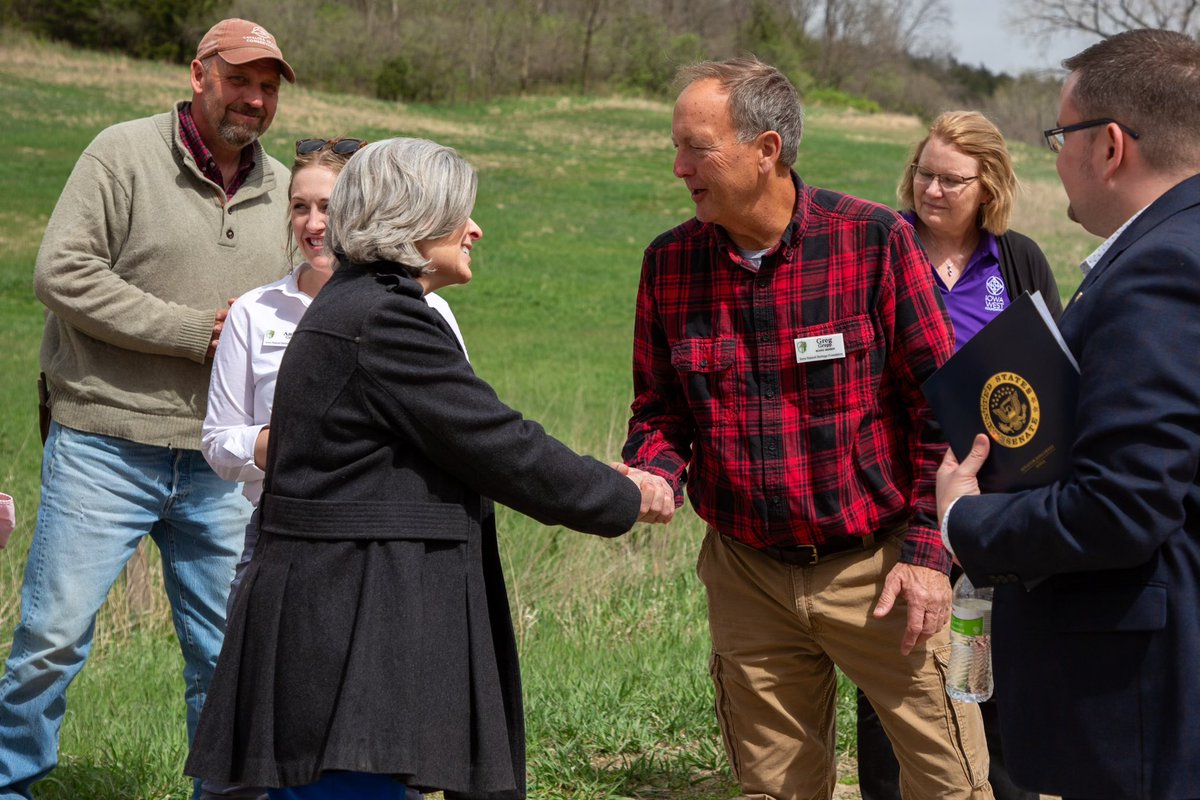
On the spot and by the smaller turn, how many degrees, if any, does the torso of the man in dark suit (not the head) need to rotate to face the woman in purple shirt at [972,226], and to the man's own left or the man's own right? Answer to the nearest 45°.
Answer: approximately 90° to the man's own right

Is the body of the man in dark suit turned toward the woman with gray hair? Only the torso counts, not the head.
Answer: yes

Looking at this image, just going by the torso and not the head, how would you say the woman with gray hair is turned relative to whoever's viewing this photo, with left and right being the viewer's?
facing away from the viewer and to the right of the viewer

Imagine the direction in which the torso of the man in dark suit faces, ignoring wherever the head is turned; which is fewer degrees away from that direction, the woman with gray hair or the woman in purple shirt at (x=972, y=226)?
the woman with gray hair

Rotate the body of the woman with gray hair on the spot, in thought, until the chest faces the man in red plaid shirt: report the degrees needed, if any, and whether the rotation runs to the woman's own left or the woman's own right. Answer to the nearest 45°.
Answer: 0° — they already face them

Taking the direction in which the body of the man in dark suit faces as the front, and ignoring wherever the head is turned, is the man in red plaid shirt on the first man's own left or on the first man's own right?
on the first man's own right

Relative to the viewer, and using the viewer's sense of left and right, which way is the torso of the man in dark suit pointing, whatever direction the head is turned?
facing to the left of the viewer

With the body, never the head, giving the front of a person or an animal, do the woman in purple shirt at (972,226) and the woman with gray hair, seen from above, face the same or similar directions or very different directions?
very different directions

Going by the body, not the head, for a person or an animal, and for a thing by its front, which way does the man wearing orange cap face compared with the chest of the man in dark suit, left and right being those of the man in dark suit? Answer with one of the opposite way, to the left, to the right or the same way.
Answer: the opposite way

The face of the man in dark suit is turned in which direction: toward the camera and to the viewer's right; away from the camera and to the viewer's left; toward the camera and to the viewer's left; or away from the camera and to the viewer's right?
away from the camera and to the viewer's left

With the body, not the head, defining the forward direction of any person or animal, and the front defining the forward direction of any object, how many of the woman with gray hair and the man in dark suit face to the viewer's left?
1

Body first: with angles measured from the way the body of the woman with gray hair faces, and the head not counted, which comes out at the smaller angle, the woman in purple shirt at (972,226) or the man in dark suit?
the woman in purple shirt

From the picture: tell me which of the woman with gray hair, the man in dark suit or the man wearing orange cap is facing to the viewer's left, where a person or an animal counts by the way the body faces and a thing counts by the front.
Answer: the man in dark suit
